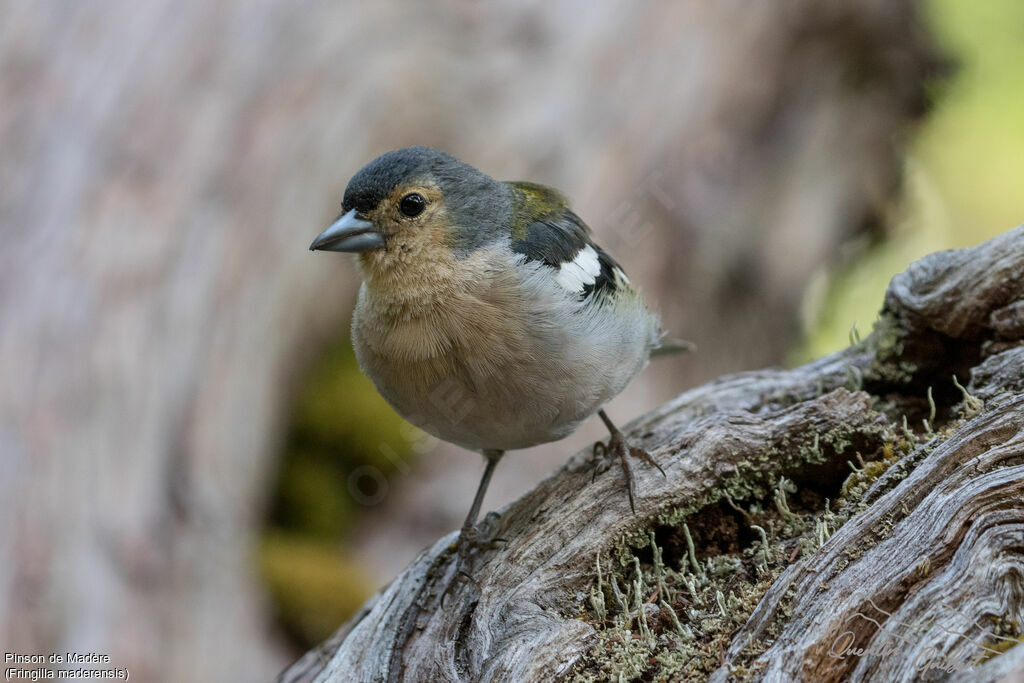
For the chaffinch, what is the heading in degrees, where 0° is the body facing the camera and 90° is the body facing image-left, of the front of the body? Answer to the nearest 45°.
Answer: approximately 45°
